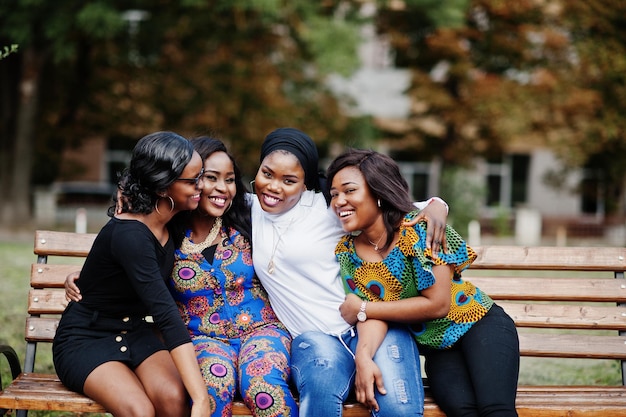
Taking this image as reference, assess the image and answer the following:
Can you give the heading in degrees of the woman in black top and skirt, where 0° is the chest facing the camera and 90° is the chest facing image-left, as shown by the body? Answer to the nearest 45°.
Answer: approximately 315°

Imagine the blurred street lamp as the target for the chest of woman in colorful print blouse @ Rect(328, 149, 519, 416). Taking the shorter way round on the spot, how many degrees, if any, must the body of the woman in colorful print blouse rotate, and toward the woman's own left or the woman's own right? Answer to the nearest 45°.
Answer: approximately 90° to the woman's own right

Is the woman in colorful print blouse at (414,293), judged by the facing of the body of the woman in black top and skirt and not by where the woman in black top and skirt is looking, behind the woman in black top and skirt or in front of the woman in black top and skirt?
in front

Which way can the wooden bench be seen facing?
toward the camera

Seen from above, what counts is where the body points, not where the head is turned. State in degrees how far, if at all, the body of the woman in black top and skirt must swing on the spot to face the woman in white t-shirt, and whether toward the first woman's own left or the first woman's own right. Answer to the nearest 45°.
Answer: approximately 45° to the first woman's own left

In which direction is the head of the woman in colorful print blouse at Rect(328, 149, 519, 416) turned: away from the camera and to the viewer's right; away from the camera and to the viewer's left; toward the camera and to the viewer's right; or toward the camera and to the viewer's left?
toward the camera and to the viewer's left

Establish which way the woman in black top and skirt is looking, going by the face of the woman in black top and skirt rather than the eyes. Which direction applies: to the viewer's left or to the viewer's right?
to the viewer's right

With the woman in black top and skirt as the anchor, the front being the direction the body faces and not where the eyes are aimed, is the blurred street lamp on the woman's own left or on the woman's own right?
on the woman's own left
